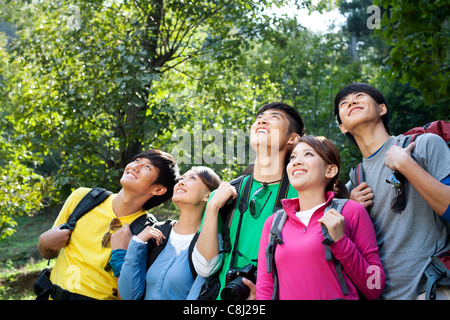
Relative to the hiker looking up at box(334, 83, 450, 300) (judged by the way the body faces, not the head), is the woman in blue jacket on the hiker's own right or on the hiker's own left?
on the hiker's own right

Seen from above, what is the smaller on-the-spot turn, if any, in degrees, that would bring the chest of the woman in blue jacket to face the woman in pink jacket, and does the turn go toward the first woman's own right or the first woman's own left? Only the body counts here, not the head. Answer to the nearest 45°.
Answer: approximately 90° to the first woman's own left

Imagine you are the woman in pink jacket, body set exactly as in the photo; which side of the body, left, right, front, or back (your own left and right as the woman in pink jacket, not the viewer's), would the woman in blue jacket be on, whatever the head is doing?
right

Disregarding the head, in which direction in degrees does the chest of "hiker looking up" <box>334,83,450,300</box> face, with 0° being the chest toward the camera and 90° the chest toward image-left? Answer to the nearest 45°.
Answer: approximately 45°

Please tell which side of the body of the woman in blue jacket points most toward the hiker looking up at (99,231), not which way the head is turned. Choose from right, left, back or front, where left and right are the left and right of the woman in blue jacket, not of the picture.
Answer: right

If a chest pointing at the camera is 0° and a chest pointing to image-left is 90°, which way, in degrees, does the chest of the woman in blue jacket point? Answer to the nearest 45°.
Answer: approximately 45°
